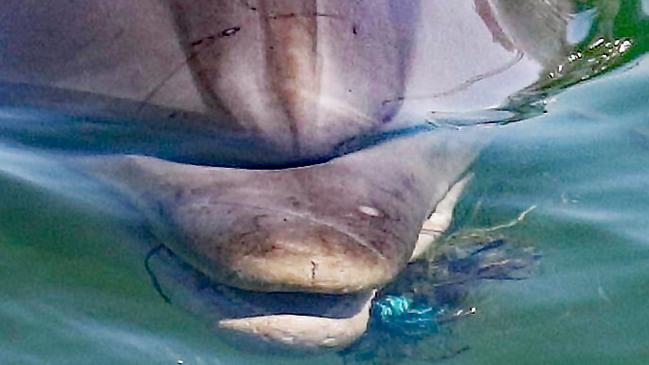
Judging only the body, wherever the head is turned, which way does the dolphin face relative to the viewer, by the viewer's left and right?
facing the viewer
